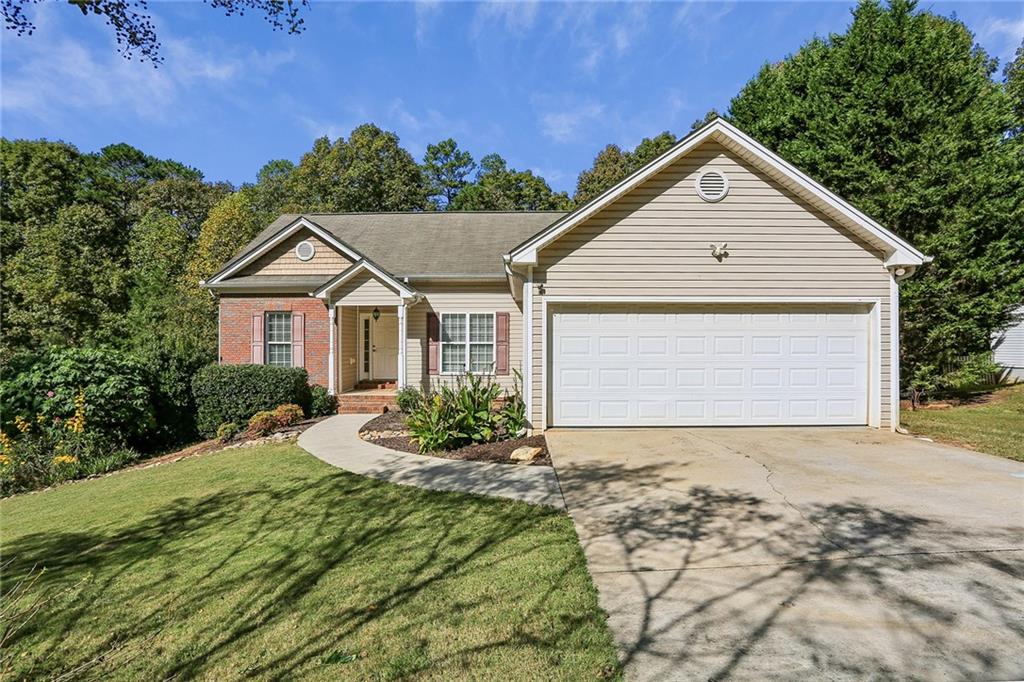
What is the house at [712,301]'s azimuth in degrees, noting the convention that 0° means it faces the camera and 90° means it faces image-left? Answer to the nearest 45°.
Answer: approximately 0°

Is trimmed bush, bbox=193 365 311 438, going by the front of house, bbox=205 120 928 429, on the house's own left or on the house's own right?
on the house's own right

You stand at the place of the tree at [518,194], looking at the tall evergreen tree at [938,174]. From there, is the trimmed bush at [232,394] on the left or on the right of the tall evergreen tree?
right

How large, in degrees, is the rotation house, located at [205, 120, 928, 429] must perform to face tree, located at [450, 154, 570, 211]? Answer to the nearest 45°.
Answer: approximately 180°

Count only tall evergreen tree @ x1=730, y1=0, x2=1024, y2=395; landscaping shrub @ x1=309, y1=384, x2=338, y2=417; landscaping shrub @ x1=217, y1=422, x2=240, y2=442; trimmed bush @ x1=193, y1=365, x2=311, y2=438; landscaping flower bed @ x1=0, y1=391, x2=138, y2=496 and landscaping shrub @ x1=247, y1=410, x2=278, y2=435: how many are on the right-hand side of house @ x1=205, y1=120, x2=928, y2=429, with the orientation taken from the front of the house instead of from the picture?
5

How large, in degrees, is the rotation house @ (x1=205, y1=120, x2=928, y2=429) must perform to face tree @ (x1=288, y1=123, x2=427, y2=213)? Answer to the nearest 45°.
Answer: approximately 135° to its right

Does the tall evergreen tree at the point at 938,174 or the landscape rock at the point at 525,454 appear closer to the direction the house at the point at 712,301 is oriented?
the landscape rock

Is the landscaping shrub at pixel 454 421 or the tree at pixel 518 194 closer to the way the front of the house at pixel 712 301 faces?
the landscaping shrub

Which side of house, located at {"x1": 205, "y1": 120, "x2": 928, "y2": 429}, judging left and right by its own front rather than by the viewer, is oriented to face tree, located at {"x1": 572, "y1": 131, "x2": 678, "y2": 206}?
back

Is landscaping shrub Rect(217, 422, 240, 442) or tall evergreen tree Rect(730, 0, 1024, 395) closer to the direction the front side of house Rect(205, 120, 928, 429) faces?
the landscaping shrub

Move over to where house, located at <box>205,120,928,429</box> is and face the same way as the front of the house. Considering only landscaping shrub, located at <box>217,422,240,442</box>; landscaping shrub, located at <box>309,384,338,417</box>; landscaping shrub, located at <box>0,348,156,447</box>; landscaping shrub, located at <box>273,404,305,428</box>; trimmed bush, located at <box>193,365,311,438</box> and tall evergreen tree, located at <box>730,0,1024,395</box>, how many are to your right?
5

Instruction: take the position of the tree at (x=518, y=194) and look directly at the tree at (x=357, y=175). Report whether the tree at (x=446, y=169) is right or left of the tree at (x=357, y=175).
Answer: right

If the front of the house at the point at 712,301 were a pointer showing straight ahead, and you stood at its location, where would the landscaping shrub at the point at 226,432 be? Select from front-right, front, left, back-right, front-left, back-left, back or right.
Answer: right

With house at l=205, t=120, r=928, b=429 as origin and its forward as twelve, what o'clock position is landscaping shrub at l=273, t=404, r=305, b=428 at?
The landscaping shrub is roughly at 3 o'clock from the house.

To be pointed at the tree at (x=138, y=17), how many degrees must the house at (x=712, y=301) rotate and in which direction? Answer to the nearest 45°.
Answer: approximately 45° to its right
